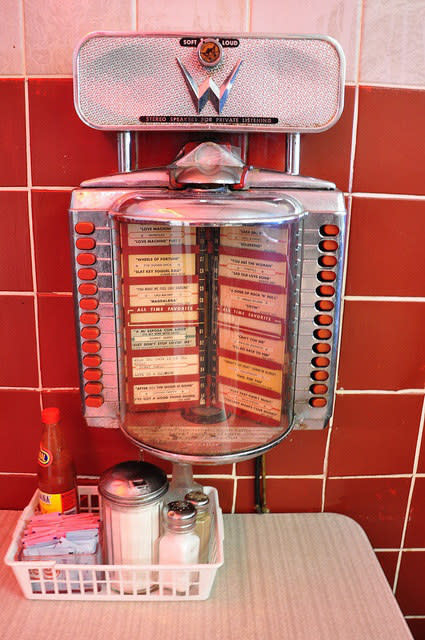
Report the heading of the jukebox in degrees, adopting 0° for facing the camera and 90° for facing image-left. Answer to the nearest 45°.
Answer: approximately 0°
